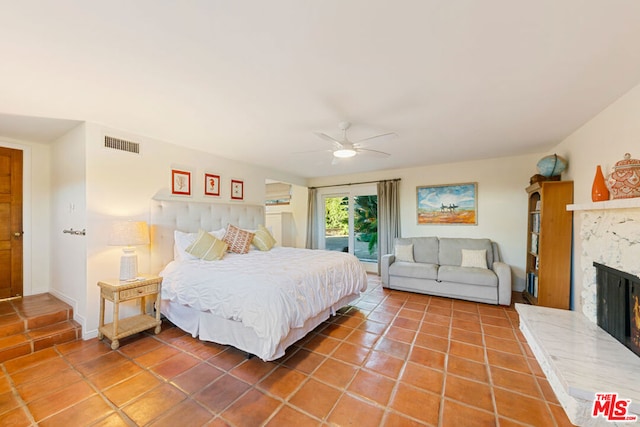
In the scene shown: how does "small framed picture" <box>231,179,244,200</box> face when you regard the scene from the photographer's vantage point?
facing the viewer and to the right of the viewer

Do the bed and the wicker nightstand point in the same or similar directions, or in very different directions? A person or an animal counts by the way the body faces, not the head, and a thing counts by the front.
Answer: same or similar directions

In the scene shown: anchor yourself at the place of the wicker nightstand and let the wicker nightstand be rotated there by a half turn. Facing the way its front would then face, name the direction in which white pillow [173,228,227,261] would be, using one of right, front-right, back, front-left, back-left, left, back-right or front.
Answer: right

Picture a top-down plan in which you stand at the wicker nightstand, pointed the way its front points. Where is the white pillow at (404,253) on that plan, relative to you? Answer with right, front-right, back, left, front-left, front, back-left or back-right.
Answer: front-left

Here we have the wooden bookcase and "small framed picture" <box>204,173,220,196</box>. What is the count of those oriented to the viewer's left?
1

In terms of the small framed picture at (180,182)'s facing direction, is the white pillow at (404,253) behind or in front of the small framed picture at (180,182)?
in front

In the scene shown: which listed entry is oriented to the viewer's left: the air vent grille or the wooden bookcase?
the wooden bookcase

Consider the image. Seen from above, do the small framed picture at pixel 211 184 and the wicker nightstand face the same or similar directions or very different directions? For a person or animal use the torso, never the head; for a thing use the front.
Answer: same or similar directions

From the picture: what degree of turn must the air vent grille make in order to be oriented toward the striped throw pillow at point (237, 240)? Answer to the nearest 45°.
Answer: approximately 45° to its left

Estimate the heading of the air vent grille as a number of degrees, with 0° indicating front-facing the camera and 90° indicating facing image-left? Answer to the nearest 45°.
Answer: approximately 315°

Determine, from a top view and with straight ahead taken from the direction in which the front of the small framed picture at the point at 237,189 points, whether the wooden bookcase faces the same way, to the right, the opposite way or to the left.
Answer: the opposite way

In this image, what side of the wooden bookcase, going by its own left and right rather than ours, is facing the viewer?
left

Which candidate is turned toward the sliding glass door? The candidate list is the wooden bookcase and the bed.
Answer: the wooden bookcase

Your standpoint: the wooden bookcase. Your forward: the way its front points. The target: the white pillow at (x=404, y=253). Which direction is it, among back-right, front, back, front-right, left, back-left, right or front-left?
front

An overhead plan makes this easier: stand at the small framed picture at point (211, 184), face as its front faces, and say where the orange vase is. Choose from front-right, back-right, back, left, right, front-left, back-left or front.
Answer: front

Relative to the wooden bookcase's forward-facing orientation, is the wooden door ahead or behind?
ahead
